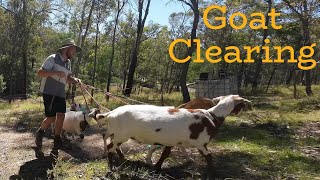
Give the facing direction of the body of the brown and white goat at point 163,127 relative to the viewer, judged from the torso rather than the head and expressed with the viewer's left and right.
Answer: facing to the right of the viewer

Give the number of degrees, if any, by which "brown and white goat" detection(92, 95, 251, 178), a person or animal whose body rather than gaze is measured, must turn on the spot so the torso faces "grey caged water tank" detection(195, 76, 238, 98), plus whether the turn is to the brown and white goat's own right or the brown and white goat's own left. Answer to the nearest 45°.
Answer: approximately 90° to the brown and white goat's own left

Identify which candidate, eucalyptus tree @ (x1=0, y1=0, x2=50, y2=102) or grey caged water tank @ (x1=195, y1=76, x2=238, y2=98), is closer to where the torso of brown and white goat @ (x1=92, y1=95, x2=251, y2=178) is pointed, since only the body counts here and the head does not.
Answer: the grey caged water tank

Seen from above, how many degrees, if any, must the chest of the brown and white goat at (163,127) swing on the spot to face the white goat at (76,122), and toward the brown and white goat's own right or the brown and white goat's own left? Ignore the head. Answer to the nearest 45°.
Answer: approximately 135° to the brown and white goat's own left

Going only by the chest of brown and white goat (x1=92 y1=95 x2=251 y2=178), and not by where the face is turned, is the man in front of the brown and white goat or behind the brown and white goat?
behind

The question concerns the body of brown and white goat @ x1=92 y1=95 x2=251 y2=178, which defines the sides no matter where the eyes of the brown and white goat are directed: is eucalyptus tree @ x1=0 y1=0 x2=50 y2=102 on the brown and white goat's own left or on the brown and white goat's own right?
on the brown and white goat's own left

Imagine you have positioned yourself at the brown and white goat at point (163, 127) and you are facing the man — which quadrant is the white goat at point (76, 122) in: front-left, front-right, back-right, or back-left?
front-right

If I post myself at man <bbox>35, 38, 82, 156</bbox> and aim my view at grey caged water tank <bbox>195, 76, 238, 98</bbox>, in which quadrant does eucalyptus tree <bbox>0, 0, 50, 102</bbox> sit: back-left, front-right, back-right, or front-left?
front-left

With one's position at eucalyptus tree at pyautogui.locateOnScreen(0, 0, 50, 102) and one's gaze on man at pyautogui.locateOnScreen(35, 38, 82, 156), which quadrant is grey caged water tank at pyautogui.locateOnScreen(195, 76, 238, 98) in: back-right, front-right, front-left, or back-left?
front-left
